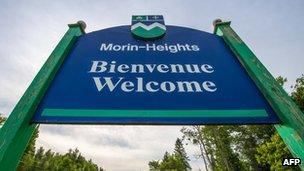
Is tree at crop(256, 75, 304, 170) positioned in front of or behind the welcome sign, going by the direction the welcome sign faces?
behind

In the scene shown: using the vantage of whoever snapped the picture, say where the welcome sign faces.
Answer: facing the viewer
